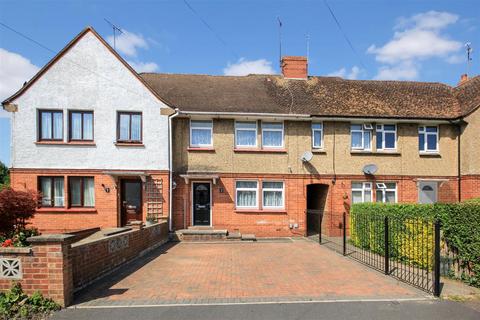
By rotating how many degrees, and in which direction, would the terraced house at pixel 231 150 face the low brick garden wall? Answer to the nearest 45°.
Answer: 0° — it already faces it

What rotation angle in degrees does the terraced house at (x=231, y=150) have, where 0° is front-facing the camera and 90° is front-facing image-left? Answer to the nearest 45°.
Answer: approximately 0°

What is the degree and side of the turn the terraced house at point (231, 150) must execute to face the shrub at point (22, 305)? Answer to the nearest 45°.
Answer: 0° — it already faces it
